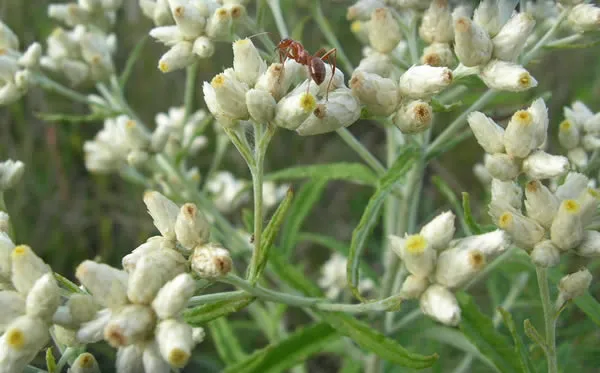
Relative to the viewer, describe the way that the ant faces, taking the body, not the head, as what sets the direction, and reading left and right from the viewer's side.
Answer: facing to the left of the viewer
